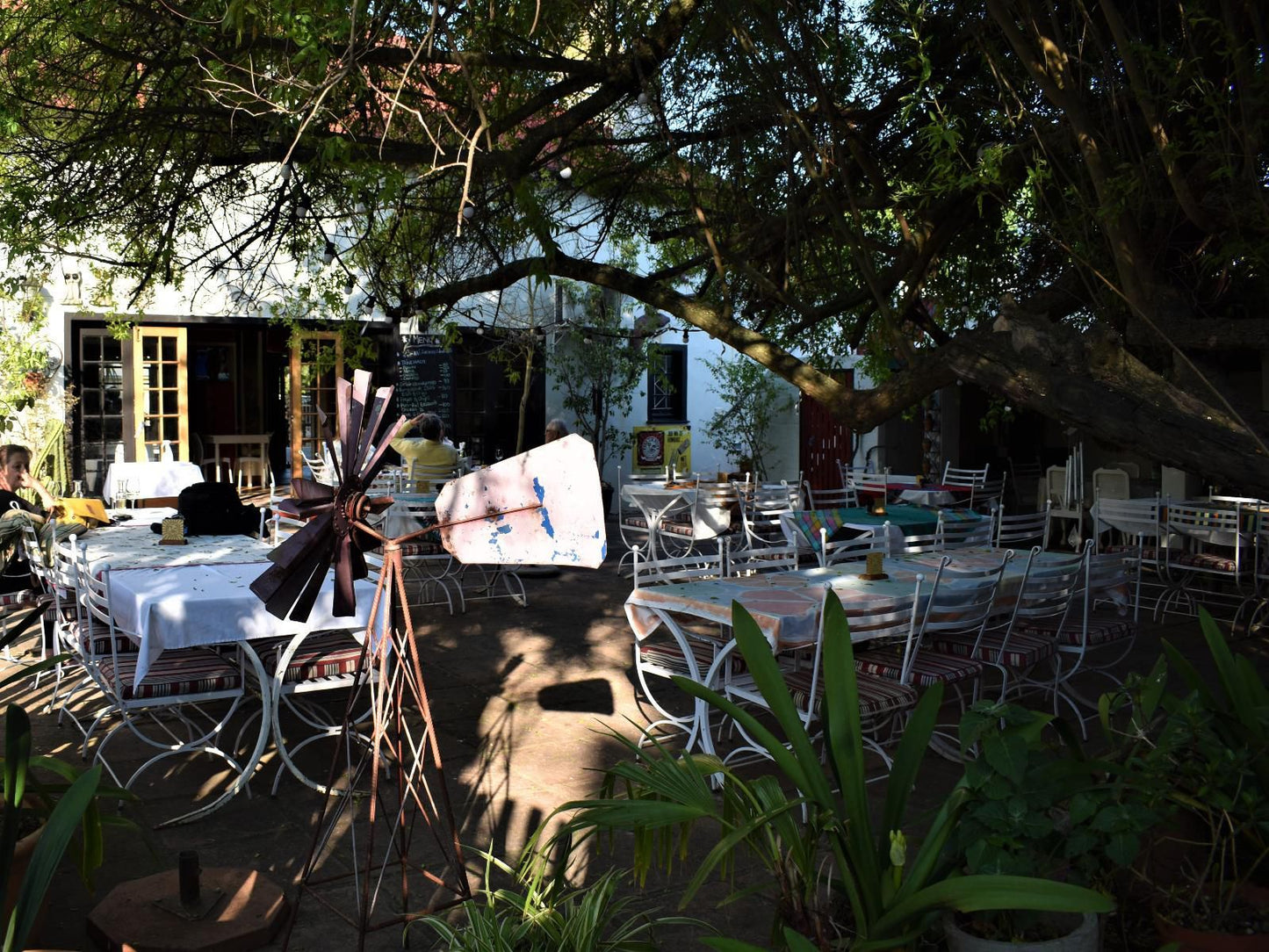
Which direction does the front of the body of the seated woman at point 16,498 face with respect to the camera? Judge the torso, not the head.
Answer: to the viewer's right

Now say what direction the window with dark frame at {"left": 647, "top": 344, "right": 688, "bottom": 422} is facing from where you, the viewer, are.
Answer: facing the viewer

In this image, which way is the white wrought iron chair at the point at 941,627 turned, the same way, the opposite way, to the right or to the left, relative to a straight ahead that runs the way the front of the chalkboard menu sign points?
the opposite way

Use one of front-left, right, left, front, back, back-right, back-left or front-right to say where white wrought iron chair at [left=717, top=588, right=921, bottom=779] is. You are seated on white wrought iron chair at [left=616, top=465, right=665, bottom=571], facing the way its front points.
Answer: right

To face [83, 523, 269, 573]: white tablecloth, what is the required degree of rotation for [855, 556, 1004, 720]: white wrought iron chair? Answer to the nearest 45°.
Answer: approximately 45° to its left

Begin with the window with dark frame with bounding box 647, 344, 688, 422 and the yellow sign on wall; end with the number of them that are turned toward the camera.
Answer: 2

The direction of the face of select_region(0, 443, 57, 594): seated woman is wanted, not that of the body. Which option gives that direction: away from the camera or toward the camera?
toward the camera

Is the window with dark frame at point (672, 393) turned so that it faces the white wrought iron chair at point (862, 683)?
yes

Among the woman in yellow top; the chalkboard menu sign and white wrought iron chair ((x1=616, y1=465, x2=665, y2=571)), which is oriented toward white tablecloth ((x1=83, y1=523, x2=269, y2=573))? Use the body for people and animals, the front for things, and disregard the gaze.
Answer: the chalkboard menu sign

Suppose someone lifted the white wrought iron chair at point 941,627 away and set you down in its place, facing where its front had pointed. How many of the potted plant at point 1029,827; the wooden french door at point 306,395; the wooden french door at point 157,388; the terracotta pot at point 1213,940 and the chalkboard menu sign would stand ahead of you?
3

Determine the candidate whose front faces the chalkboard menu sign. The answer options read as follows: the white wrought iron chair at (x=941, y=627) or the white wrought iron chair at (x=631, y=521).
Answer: the white wrought iron chair at (x=941, y=627)

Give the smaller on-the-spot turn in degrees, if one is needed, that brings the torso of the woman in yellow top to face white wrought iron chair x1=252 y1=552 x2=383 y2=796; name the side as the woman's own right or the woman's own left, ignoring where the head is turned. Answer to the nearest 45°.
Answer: approximately 180°

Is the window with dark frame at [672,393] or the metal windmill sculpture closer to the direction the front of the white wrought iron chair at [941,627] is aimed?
the window with dark frame

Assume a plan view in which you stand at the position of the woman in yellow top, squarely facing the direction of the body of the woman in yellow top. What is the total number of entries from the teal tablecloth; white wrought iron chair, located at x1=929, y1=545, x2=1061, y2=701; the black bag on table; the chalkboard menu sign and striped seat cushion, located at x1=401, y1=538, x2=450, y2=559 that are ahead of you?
1

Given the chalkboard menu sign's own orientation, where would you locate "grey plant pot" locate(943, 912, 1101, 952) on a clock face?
The grey plant pot is roughly at 12 o'clock from the chalkboard menu sign.

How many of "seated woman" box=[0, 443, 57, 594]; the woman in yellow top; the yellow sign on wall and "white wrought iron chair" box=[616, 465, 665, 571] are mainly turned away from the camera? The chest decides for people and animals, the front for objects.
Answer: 1

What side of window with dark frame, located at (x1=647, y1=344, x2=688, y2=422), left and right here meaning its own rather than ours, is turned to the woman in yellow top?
front

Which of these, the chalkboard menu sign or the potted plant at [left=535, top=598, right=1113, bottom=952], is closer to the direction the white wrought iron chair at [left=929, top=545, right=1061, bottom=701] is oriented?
the chalkboard menu sign

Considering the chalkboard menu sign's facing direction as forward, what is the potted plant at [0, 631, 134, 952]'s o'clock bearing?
The potted plant is roughly at 12 o'clock from the chalkboard menu sign.

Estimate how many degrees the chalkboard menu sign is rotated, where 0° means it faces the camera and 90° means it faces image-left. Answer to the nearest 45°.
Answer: approximately 0°

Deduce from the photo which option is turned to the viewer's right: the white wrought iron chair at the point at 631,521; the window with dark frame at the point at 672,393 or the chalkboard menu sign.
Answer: the white wrought iron chair

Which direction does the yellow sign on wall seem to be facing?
toward the camera

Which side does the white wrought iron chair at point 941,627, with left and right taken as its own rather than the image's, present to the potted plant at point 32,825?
left

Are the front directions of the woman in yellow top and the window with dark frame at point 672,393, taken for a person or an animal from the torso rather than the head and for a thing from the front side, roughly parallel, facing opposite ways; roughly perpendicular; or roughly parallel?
roughly parallel, facing opposite ways

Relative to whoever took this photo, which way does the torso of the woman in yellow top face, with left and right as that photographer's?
facing away from the viewer
